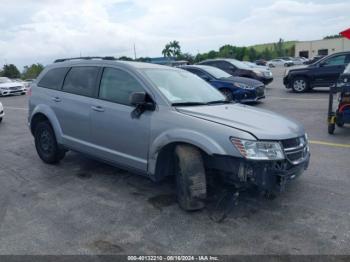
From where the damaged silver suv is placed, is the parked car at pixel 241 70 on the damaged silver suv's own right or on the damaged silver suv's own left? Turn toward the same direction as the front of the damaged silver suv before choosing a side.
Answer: on the damaged silver suv's own left

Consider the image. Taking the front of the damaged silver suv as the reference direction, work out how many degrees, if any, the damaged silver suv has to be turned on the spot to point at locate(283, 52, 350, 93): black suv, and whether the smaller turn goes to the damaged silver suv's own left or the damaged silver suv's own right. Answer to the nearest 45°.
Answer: approximately 90° to the damaged silver suv's own left

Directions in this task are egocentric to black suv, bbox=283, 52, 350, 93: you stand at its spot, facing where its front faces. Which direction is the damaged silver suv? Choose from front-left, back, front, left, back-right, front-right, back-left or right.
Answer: left

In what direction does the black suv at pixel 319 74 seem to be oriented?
to the viewer's left

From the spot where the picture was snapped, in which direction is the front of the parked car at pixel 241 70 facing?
facing the viewer and to the right of the viewer

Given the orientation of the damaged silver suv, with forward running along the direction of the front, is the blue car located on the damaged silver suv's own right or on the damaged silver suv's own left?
on the damaged silver suv's own left

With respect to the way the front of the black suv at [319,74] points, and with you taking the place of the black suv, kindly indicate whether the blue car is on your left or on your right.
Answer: on your left
